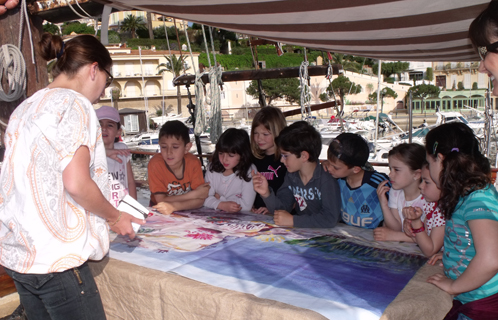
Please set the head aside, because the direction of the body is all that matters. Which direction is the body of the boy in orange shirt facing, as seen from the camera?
toward the camera

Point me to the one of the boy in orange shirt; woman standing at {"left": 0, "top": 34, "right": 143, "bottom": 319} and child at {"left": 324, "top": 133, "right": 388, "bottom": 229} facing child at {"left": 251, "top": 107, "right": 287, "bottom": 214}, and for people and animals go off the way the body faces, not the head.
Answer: the woman standing

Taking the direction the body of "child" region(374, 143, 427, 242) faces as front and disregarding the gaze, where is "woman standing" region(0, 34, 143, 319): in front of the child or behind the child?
in front

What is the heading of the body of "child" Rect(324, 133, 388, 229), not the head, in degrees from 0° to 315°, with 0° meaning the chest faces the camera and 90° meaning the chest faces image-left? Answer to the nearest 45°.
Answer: approximately 45°

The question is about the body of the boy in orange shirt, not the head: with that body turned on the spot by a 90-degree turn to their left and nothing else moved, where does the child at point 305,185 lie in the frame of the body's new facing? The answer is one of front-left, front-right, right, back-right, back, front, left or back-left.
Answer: front-right

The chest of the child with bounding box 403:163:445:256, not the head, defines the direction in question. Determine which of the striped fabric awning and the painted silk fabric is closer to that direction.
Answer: the painted silk fabric

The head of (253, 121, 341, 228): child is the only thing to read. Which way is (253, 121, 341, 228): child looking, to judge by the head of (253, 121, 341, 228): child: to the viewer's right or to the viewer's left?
to the viewer's left

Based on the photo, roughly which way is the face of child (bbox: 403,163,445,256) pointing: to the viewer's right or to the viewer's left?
to the viewer's left

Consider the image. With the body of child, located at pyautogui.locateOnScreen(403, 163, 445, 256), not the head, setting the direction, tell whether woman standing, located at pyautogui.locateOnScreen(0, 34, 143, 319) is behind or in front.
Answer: in front

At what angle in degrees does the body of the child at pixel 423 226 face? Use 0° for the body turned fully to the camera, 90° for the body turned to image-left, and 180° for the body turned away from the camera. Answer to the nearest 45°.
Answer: approximately 90°

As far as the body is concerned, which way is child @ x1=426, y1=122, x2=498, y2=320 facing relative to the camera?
to the viewer's left
